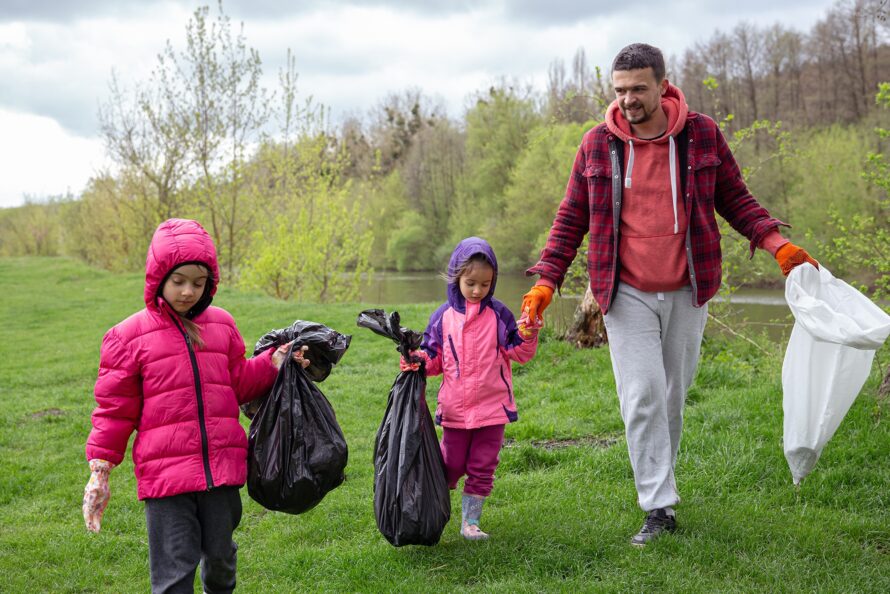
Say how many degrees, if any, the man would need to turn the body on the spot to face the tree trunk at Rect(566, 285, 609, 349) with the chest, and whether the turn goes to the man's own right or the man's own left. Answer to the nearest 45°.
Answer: approximately 180°

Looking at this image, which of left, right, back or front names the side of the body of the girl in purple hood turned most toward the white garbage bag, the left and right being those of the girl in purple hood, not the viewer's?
left

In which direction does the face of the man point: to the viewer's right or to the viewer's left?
to the viewer's left

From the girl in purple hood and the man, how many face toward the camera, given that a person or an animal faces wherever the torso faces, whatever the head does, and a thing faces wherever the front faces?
2

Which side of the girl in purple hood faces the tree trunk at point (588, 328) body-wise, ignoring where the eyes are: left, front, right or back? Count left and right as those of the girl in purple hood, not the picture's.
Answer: back

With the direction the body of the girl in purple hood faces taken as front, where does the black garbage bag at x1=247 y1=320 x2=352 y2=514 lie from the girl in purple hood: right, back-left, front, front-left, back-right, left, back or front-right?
front-right

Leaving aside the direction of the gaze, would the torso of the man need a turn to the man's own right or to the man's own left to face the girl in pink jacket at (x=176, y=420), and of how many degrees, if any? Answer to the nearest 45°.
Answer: approximately 45° to the man's own right

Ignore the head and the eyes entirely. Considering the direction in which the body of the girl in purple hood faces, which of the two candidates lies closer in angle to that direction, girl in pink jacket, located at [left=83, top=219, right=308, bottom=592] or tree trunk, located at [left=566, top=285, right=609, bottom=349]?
the girl in pink jacket

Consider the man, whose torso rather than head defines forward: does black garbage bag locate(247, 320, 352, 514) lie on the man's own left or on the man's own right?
on the man's own right
